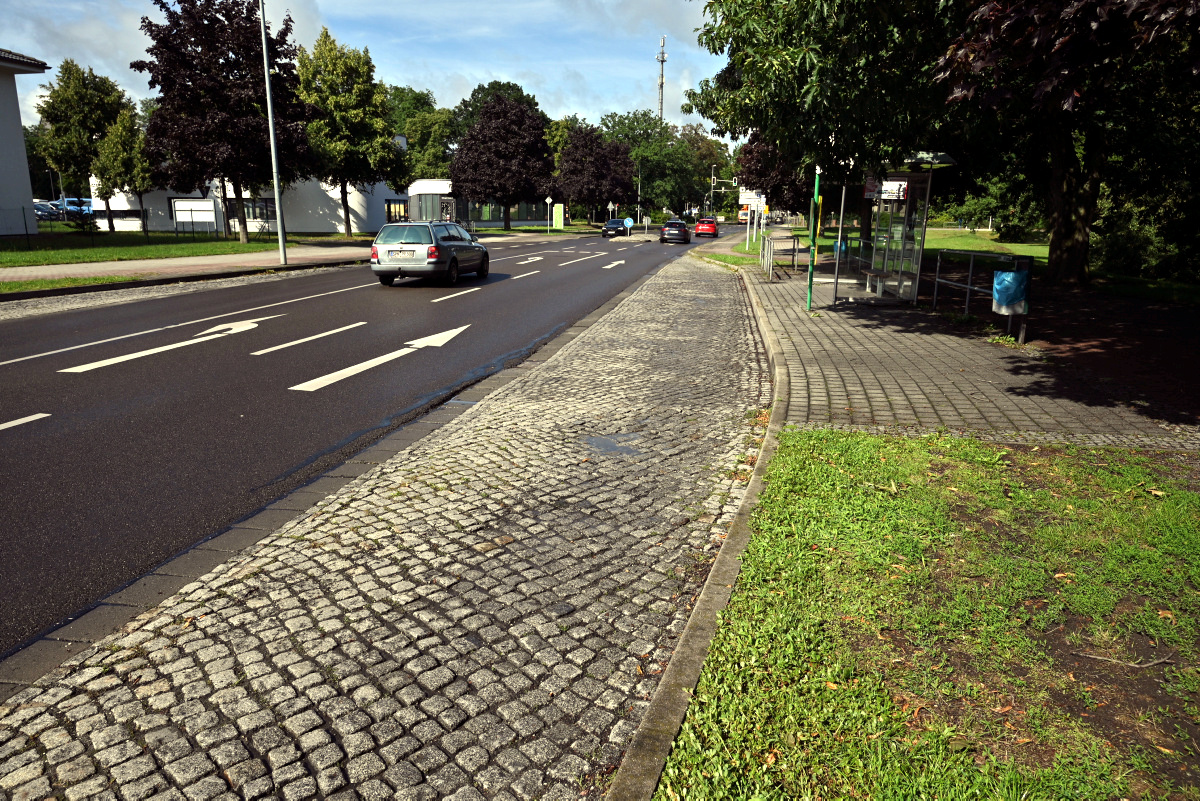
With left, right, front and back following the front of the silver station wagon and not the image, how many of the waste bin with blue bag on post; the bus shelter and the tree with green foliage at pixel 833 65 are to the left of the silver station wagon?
0

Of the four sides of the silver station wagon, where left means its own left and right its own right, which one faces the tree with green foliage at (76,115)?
left

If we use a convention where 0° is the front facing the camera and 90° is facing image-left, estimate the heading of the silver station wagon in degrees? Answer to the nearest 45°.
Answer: approximately 225°

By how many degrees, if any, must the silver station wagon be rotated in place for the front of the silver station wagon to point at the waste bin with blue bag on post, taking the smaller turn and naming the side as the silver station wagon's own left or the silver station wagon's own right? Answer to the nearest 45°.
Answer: approximately 90° to the silver station wagon's own right

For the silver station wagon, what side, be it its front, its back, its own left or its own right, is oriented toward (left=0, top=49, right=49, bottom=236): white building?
left

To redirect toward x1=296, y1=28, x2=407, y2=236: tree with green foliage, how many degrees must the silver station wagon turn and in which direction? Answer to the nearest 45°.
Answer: approximately 45° to its left

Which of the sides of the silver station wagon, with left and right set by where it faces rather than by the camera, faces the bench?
right

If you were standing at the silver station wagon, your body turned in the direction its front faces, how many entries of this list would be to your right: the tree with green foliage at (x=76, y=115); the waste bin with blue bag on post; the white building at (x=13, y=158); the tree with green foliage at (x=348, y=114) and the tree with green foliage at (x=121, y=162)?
1

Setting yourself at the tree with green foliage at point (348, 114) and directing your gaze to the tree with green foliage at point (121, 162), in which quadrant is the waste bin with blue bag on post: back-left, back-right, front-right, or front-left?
back-left

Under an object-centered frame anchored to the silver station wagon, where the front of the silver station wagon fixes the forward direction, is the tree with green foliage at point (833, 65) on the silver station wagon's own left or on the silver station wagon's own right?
on the silver station wagon's own right

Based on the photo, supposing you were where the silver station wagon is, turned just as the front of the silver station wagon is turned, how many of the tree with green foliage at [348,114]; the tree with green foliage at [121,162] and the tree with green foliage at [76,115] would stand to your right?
0

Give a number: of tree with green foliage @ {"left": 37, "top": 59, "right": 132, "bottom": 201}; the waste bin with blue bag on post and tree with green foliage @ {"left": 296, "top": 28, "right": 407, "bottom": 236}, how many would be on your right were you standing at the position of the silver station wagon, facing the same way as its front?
1

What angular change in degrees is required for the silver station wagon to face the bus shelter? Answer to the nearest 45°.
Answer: approximately 90° to its right
